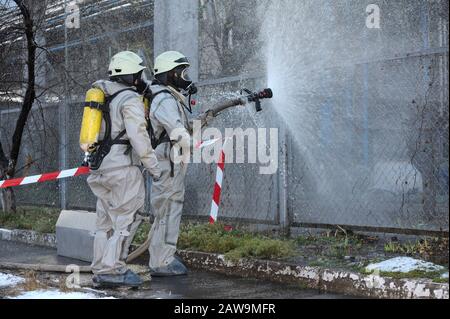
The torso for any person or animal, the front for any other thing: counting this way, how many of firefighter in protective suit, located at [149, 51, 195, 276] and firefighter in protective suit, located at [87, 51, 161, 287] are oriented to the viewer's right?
2

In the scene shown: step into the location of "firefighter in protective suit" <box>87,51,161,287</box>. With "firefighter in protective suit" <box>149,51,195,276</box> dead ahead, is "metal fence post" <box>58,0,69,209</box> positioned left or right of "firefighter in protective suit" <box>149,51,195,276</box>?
left

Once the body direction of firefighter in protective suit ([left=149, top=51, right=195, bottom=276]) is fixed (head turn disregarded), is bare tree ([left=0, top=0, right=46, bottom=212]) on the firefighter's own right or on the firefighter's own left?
on the firefighter's own left

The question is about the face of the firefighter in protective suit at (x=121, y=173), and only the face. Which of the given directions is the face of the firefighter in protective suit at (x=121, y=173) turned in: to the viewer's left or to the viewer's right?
to the viewer's right

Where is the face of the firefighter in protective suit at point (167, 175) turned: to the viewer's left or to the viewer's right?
to the viewer's right

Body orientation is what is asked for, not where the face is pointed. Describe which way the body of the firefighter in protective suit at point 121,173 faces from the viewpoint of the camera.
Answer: to the viewer's right

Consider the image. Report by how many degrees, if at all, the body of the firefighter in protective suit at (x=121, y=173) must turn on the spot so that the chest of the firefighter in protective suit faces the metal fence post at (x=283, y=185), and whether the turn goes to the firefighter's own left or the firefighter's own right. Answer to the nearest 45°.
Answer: approximately 45° to the firefighter's own left

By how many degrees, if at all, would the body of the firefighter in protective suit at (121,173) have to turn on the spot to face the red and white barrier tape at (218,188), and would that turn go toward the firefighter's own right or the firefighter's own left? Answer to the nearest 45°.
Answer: approximately 45° to the firefighter's own left

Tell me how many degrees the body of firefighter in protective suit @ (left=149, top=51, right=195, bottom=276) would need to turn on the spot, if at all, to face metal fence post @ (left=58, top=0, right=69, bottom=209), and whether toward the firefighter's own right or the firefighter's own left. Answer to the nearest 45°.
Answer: approximately 90° to the firefighter's own left

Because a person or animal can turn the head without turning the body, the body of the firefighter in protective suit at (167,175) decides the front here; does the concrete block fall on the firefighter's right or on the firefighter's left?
on the firefighter's left

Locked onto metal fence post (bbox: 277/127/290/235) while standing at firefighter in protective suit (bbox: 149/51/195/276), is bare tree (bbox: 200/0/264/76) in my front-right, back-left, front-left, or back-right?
front-left

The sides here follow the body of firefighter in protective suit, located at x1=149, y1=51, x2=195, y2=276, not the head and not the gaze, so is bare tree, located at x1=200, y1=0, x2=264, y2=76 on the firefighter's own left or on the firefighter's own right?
on the firefighter's own left

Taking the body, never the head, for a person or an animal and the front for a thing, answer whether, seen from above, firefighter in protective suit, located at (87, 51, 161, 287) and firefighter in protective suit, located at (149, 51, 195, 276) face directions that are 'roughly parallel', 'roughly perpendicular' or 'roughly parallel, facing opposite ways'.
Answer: roughly parallel

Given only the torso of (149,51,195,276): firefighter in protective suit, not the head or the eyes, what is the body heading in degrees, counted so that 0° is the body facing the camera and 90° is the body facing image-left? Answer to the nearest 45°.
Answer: approximately 270°

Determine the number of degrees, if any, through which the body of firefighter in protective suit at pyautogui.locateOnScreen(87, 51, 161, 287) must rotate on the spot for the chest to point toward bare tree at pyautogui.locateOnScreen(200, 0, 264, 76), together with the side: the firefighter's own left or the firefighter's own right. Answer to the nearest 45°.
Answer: approximately 45° to the firefighter's own left
